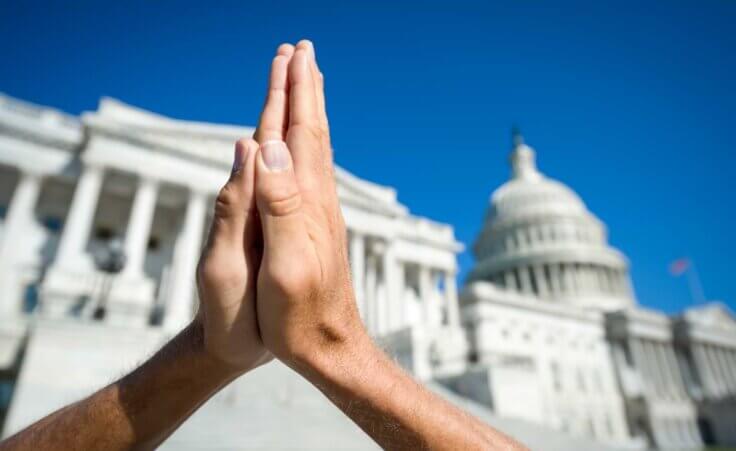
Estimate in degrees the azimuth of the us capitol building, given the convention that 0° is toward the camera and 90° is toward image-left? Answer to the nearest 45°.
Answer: approximately 315°
